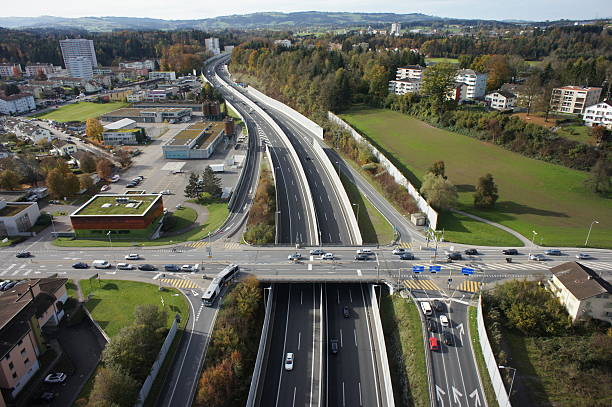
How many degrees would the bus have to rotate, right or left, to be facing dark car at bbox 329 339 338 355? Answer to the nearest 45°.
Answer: approximately 90° to its left

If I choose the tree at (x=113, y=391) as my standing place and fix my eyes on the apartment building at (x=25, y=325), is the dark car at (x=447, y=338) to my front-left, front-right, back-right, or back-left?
back-right

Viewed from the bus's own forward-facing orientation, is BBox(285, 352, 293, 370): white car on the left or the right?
on its left

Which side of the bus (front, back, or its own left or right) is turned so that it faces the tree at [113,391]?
front

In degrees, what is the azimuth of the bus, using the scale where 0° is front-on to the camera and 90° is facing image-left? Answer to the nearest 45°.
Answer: approximately 45°

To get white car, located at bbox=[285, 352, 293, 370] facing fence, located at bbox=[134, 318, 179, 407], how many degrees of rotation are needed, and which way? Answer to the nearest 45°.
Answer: approximately 90° to its right

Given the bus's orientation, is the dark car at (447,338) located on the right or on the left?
on its left

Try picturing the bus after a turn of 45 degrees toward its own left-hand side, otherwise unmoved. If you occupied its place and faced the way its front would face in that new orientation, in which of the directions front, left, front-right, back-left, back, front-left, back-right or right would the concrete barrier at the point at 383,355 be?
front-left

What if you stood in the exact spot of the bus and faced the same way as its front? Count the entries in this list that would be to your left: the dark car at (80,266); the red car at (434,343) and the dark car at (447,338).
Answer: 2

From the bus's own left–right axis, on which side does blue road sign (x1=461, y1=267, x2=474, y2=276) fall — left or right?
on its left

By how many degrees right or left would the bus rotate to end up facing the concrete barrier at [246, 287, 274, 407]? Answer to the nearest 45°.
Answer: approximately 45° to its left

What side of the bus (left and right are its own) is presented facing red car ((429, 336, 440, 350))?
left

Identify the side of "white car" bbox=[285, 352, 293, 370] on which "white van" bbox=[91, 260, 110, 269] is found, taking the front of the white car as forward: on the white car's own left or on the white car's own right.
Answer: on the white car's own right

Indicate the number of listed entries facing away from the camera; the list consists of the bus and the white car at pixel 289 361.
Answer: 0
